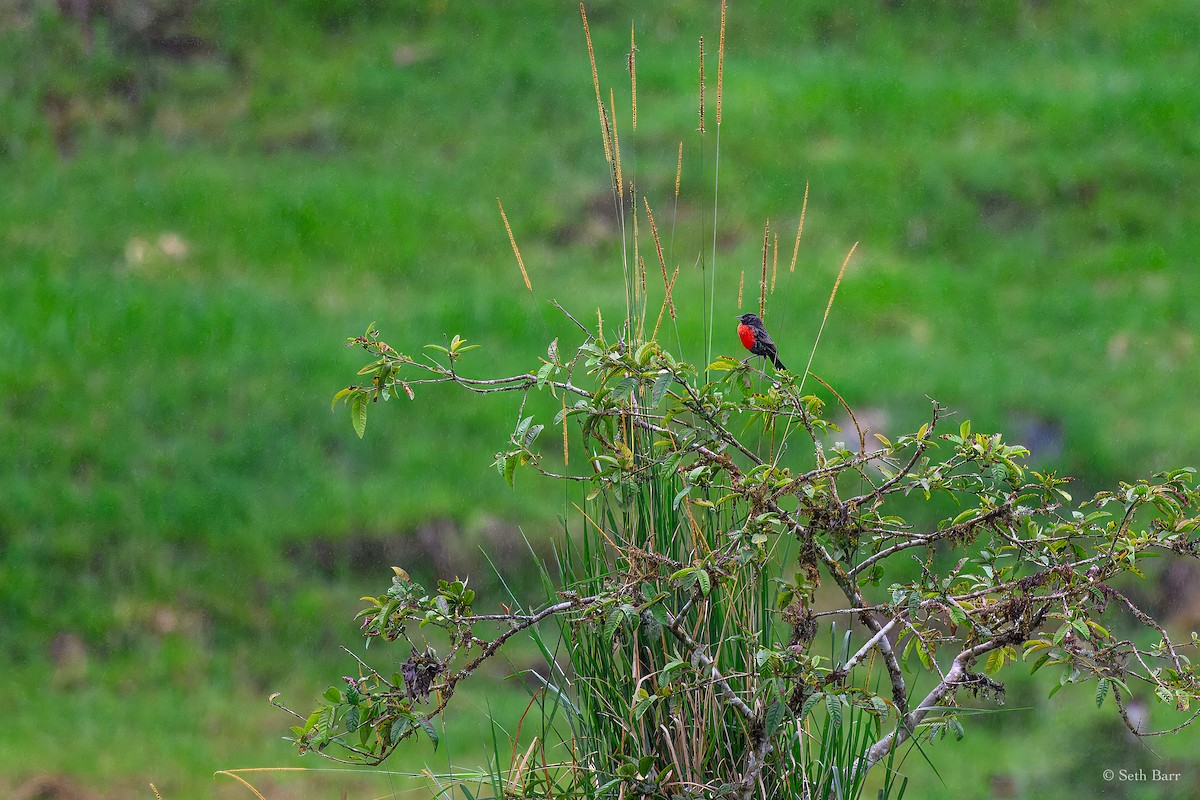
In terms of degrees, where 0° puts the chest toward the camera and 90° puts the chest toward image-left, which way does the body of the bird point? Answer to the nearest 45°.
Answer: approximately 90°
